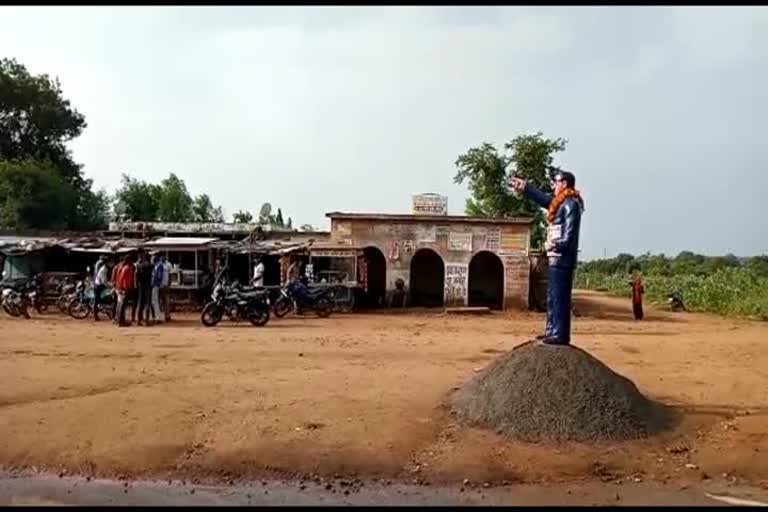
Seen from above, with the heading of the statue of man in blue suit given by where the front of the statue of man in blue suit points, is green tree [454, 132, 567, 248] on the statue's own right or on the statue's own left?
on the statue's own right

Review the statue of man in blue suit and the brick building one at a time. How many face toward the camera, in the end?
1

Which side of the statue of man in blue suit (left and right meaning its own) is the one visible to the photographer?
left

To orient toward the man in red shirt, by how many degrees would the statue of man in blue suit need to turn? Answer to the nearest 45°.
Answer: approximately 45° to its right

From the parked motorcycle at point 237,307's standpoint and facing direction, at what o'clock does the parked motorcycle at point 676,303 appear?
the parked motorcycle at point 676,303 is roughly at 5 o'clock from the parked motorcycle at point 237,307.

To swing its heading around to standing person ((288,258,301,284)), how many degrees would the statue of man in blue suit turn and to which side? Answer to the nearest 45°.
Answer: approximately 45° to its right

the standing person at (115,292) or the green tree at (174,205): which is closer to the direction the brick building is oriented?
the standing person

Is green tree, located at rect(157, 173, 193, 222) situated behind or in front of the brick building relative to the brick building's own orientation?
behind

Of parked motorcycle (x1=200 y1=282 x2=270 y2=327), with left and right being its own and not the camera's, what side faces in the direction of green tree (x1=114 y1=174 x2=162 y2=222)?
right

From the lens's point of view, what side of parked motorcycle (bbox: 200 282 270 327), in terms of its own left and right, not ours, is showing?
left

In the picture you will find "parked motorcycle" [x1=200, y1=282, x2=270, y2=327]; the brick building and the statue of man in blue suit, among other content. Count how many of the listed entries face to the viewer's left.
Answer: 2

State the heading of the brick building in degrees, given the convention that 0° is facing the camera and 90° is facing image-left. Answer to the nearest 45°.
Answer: approximately 0°
